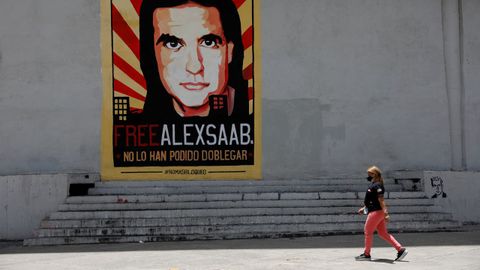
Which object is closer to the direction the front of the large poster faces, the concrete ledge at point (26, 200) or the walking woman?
the walking woman

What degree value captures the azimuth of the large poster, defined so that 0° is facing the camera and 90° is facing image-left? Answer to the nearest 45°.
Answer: approximately 0°

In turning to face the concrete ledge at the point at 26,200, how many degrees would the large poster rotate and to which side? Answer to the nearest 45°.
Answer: approximately 90° to its right

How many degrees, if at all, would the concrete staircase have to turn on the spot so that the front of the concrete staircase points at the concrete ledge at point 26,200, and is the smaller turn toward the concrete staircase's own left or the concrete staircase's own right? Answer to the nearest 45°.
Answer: approximately 90° to the concrete staircase's own right
